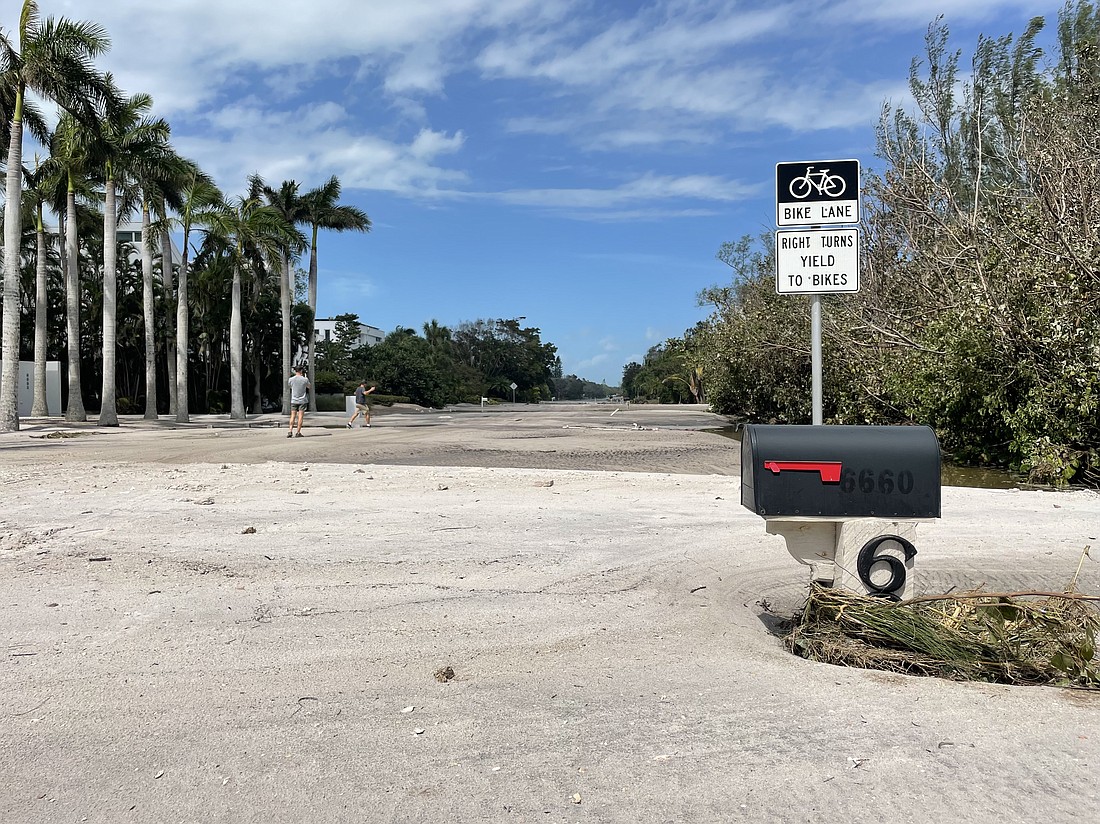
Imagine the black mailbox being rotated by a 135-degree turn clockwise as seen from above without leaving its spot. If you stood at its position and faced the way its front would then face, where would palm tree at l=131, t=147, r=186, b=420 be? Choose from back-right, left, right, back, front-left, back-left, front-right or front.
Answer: left

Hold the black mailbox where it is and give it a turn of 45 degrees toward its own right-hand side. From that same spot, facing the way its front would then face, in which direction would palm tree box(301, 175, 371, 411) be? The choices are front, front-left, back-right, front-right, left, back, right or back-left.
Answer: front

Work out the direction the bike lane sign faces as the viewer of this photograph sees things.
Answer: facing the viewer

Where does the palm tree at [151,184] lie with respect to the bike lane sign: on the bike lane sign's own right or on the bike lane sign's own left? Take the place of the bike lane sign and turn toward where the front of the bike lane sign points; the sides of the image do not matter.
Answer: on the bike lane sign's own right

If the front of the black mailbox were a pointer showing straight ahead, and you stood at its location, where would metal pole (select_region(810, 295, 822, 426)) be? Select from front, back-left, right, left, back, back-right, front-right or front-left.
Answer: right

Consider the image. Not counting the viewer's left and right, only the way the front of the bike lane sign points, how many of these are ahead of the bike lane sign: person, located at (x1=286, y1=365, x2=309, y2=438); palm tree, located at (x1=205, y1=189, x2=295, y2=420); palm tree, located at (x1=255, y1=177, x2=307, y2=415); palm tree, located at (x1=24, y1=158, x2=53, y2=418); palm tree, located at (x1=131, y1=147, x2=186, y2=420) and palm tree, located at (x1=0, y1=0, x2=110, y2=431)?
0

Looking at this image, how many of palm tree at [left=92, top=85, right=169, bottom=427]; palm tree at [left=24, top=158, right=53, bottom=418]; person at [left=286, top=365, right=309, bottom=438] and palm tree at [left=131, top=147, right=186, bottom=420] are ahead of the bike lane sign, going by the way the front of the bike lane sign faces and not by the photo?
0

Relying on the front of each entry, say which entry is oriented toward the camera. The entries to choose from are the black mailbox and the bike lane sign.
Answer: the bike lane sign

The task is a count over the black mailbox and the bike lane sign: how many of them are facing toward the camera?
1

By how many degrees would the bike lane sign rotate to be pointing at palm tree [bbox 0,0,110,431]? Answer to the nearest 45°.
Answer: approximately 135° to its right

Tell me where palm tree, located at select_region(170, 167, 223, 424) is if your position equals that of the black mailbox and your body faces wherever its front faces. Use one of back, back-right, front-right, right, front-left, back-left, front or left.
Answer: front-right

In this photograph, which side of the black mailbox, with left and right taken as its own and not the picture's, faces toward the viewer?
left

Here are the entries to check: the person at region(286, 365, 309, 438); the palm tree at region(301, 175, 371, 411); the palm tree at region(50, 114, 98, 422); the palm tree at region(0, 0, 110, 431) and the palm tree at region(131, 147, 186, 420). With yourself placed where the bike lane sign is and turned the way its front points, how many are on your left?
0

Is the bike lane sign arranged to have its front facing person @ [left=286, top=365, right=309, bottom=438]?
no

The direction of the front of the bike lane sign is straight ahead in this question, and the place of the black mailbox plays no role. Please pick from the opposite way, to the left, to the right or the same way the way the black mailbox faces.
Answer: to the right

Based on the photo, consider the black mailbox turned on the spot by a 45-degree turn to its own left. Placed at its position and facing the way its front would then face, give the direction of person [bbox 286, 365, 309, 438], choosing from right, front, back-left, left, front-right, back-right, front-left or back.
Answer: right

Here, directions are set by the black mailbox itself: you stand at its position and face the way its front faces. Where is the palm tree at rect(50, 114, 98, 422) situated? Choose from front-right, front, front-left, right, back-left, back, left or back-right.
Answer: front-right

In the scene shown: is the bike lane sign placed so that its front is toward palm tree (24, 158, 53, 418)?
no
